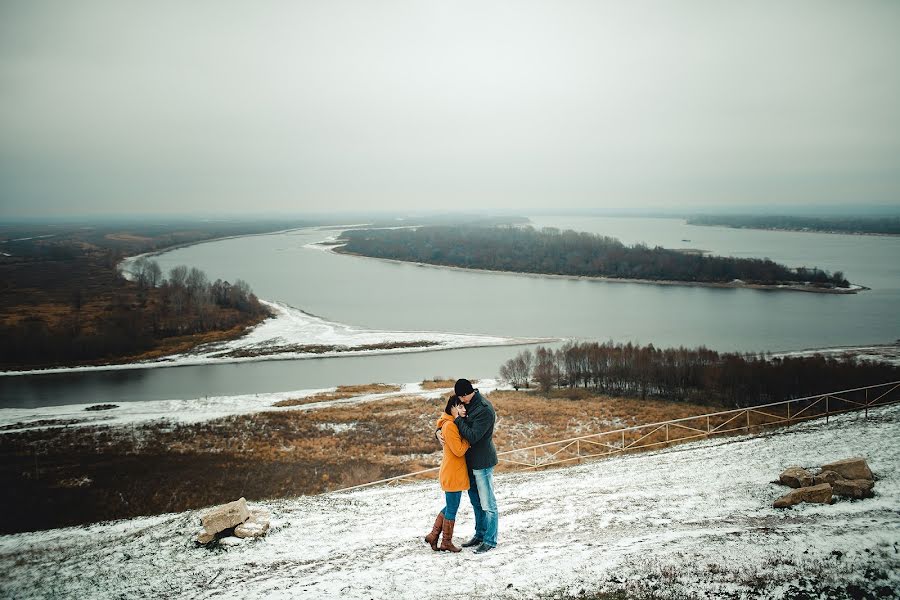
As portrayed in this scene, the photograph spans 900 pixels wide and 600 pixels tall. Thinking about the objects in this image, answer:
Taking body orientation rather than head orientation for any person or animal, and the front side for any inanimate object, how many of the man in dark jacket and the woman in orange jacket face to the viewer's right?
1

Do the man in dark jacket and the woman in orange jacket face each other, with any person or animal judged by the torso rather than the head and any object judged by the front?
yes

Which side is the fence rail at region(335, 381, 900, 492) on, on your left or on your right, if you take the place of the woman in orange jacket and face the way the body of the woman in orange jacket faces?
on your left

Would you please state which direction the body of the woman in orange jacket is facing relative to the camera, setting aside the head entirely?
to the viewer's right

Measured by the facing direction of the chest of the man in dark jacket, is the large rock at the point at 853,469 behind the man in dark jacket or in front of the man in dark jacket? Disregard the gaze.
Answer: behind

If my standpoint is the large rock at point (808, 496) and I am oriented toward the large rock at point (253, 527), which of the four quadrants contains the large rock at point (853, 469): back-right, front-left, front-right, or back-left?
back-right

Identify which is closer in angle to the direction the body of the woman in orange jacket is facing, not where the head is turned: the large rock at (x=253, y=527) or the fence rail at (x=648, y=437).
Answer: the fence rail

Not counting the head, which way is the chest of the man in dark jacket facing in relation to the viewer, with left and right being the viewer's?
facing to the left of the viewer

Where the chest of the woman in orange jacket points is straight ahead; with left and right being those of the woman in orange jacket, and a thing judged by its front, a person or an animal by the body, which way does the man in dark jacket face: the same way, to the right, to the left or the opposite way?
the opposite way
